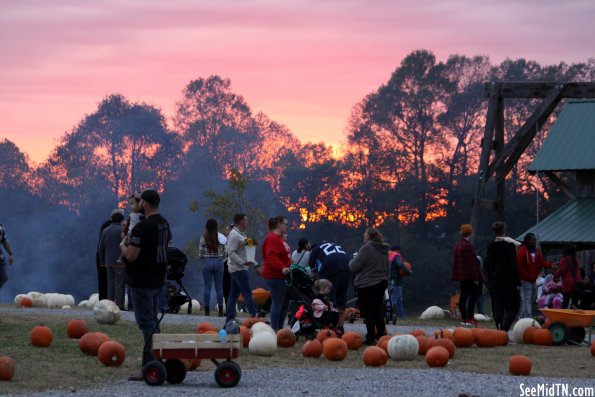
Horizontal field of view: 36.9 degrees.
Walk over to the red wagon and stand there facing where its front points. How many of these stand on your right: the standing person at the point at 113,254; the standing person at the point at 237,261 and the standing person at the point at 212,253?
3

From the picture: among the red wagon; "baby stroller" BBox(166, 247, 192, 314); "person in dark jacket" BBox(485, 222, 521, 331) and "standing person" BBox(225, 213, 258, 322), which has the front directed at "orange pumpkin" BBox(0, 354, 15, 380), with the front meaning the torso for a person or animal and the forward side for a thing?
the red wagon

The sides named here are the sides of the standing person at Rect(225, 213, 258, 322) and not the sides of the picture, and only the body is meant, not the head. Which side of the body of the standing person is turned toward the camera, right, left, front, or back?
right

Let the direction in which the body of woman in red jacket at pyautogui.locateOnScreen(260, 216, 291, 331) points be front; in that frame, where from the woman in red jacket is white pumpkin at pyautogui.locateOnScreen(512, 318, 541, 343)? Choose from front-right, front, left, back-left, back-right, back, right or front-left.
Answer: front

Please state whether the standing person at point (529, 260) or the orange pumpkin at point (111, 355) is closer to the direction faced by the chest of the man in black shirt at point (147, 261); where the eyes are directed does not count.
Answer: the orange pumpkin

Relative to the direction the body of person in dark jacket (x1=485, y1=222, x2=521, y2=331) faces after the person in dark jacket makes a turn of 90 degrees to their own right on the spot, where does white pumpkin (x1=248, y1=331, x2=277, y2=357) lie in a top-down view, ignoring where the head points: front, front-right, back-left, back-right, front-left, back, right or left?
back-right

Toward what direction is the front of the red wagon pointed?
to the viewer's left

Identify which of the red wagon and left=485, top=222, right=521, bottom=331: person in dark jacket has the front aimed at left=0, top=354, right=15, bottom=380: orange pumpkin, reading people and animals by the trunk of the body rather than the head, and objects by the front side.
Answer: the red wagon

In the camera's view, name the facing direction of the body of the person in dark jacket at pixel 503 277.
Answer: away from the camera

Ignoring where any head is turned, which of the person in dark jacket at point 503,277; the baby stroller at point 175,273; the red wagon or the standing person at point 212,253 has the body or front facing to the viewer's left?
the red wagon

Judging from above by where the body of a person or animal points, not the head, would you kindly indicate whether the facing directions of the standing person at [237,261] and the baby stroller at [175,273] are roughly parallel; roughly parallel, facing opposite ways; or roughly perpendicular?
roughly parallel
